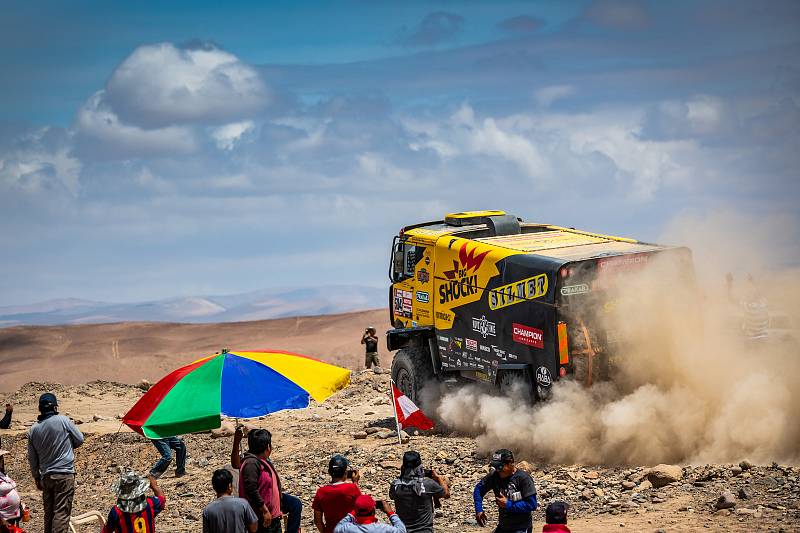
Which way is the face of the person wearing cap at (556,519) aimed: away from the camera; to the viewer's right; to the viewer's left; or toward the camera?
away from the camera

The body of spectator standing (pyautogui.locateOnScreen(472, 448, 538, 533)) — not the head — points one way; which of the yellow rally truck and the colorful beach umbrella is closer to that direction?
the colorful beach umbrella

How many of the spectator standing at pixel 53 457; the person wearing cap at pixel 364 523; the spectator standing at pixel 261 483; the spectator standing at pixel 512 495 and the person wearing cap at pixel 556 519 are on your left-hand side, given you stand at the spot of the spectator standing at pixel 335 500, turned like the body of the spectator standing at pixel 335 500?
2

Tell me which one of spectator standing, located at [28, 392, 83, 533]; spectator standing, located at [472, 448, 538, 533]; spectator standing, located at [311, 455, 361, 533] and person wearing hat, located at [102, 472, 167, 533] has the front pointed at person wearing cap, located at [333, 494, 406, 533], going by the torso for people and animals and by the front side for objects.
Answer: spectator standing, located at [472, 448, 538, 533]

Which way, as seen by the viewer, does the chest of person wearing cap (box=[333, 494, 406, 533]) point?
away from the camera

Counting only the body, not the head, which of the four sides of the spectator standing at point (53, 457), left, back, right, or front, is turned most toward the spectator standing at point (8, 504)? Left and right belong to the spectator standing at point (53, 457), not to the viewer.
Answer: back

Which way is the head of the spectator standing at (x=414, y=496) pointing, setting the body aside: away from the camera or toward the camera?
away from the camera

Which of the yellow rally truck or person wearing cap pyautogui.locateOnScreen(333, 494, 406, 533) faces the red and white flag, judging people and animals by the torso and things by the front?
the person wearing cap

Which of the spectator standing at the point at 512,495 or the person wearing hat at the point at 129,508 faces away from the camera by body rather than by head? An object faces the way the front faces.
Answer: the person wearing hat

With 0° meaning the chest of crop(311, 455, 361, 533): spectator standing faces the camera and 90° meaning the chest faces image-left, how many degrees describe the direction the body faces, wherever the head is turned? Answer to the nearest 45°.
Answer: approximately 225°

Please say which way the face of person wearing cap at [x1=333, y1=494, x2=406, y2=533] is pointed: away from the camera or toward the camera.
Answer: away from the camera

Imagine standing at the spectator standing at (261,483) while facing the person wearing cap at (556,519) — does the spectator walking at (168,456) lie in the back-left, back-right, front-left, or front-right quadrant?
back-left
